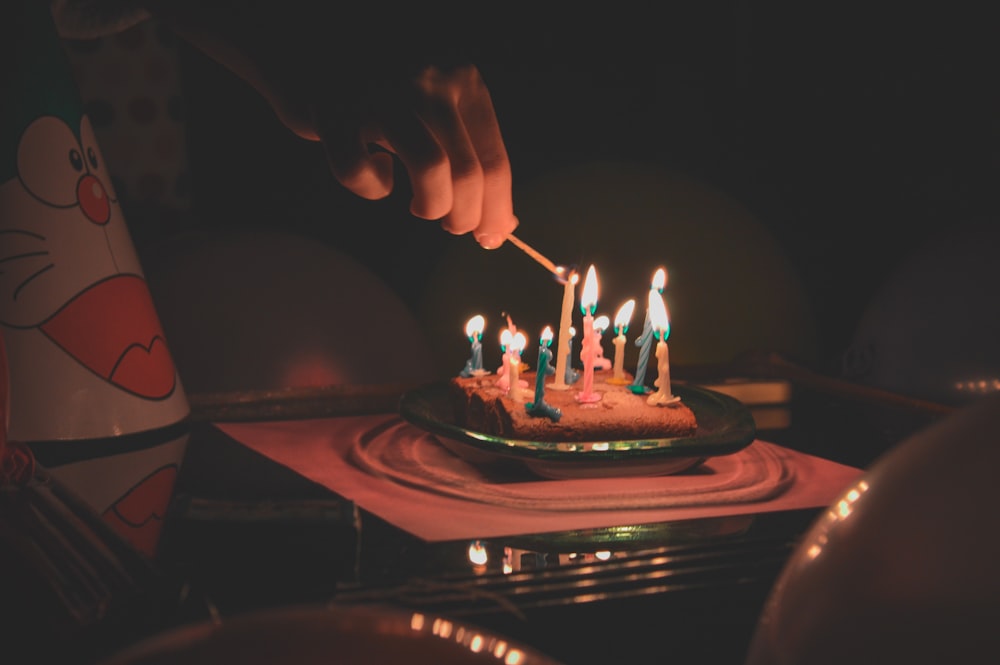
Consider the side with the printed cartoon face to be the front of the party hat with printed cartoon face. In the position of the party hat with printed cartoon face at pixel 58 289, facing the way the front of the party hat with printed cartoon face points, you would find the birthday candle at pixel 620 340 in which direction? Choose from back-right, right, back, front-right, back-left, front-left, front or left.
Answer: front-left

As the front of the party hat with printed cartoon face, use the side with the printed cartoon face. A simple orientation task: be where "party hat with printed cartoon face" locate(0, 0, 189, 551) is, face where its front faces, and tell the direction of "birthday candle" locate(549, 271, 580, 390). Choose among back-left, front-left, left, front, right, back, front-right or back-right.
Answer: front-left

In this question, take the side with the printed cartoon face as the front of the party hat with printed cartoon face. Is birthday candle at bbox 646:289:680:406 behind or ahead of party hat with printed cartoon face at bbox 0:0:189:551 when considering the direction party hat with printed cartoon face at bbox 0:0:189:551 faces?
ahead

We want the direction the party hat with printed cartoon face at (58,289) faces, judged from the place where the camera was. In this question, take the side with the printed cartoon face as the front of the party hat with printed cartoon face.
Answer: facing the viewer and to the right of the viewer
